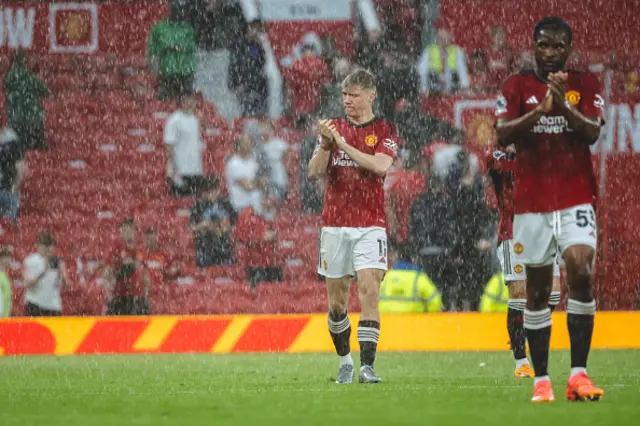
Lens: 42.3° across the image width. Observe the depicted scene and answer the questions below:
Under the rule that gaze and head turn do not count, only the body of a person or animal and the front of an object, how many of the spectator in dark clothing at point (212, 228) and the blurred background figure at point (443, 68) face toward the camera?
2

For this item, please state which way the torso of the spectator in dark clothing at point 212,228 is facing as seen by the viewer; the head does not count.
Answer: toward the camera

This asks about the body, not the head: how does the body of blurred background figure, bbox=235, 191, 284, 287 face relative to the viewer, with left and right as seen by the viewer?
facing the viewer and to the right of the viewer

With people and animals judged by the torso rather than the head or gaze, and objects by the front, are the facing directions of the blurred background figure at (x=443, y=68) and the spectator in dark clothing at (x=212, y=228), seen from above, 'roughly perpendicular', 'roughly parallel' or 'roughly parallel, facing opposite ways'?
roughly parallel

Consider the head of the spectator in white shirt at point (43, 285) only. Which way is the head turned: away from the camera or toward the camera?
toward the camera

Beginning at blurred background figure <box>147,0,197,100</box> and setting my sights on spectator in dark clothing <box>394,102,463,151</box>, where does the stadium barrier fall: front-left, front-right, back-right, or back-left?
front-right

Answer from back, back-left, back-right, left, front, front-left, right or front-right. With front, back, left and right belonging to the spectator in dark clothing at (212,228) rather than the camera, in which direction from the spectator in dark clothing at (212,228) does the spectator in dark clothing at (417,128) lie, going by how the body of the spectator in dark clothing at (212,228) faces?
left

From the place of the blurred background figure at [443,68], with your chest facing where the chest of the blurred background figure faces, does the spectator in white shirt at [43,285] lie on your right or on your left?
on your right

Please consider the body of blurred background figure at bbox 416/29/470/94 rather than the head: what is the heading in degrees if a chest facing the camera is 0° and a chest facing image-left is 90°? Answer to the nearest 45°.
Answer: approximately 0°

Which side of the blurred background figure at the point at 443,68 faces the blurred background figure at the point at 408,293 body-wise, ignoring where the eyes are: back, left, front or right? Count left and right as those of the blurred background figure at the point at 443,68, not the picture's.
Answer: front

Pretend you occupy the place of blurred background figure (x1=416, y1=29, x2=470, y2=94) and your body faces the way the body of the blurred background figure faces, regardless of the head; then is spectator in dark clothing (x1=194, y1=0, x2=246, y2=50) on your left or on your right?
on your right
